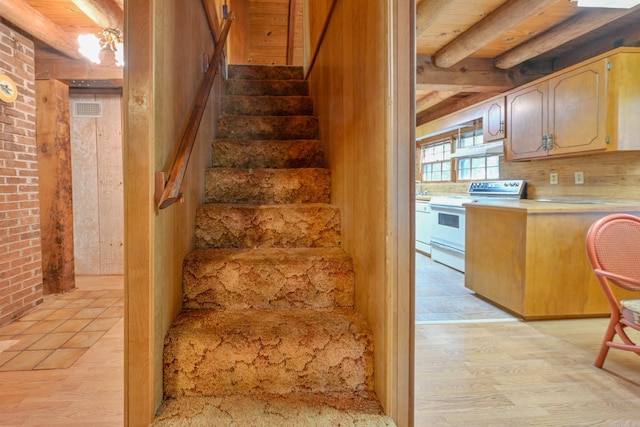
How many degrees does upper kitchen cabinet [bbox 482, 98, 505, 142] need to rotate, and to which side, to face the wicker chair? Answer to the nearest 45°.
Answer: approximately 45° to its left

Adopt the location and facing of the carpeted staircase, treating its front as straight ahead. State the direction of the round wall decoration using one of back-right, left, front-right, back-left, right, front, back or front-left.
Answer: back-right

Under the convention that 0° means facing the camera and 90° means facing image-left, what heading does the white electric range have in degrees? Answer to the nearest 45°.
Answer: approximately 45°

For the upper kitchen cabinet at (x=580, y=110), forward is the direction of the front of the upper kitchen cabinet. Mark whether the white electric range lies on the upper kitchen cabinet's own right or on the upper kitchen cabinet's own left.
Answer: on the upper kitchen cabinet's own right

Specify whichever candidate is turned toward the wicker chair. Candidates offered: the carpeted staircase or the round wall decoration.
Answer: the round wall decoration

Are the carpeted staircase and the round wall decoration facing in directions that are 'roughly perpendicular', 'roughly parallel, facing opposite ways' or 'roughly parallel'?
roughly perpendicular

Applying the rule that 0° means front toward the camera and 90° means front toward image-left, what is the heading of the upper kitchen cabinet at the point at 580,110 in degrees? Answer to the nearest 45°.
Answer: approximately 45°

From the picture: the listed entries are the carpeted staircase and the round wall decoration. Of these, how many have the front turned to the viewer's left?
0
